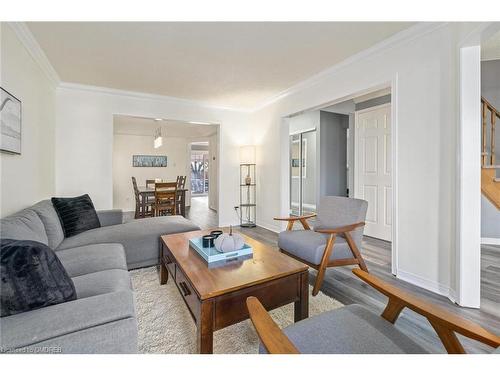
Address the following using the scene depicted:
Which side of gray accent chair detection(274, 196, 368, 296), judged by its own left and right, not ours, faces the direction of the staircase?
back

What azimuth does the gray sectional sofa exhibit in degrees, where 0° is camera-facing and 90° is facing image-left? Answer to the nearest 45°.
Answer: approximately 270°

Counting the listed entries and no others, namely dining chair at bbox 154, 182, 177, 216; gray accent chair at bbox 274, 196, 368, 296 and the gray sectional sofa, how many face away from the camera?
1

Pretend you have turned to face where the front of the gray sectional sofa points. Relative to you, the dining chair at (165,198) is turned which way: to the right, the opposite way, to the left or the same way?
to the left

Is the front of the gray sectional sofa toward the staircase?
yes

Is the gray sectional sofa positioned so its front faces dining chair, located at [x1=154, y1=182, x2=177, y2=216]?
no

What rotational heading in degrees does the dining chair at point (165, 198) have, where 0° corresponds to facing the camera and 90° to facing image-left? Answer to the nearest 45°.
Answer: approximately 180°

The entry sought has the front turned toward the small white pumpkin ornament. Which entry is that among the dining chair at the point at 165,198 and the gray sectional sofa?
the gray sectional sofa

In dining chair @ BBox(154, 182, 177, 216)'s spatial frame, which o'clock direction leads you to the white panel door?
The white panel door is roughly at 4 o'clock from the dining chair.

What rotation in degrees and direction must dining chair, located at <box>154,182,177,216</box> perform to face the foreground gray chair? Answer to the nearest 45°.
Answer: approximately 180°

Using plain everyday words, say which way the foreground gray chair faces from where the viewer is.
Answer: facing away from the viewer and to the left of the viewer

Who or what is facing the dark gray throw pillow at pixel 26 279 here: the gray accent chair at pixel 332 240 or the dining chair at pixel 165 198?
the gray accent chair

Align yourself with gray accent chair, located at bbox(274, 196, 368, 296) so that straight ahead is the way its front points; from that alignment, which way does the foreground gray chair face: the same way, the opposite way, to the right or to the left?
to the right

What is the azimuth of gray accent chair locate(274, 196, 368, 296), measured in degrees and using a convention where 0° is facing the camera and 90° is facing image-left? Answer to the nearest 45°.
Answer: approximately 45°

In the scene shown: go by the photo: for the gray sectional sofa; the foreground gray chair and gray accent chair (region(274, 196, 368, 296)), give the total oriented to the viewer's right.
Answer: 1

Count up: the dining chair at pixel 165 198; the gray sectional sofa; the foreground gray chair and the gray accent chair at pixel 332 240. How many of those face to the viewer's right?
1

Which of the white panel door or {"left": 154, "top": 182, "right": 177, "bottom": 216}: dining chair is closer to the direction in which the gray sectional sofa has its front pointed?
the white panel door

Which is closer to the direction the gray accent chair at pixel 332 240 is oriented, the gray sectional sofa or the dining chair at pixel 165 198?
the gray sectional sofa

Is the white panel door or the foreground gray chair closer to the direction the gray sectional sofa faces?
the white panel door

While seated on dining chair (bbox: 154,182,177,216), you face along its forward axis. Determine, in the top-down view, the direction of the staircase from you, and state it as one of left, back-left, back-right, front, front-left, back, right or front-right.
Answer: back-right

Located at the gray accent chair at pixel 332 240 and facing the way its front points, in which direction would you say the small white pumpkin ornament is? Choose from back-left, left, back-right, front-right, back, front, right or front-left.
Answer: front
